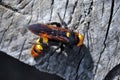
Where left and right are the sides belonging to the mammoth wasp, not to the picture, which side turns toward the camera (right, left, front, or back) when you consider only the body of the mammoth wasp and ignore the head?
right
